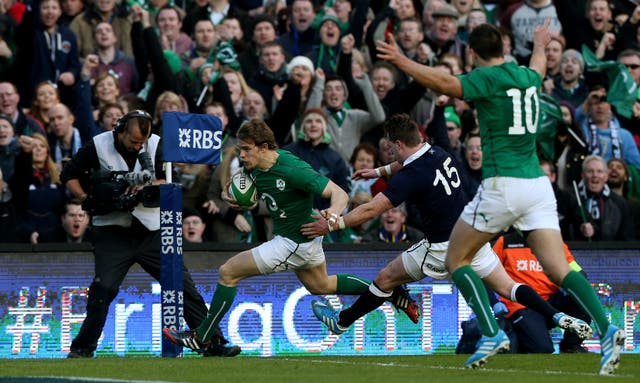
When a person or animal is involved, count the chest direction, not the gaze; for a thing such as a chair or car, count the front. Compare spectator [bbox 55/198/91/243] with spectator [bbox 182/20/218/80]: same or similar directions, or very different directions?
same or similar directions

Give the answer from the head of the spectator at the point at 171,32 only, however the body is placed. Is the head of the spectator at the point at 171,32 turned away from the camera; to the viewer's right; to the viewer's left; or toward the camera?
toward the camera

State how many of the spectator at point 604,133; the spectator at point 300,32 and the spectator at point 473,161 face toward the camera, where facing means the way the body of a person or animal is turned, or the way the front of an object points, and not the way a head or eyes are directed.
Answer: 3

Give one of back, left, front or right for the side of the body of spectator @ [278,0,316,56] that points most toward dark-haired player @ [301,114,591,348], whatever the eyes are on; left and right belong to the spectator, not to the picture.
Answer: front

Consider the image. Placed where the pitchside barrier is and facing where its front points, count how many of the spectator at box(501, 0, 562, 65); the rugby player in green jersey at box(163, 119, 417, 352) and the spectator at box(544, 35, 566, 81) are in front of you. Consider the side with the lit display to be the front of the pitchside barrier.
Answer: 1

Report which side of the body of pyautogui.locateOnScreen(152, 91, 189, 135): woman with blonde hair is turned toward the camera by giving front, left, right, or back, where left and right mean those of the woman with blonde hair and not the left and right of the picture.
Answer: front

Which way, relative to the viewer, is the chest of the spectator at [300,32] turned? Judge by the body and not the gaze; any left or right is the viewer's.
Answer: facing the viewer

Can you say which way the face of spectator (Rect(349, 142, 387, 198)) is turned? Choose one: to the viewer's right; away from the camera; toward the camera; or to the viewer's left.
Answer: toward the camera

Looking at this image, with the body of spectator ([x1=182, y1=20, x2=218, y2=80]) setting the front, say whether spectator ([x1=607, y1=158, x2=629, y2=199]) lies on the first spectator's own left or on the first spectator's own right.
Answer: on the first spectator's own left

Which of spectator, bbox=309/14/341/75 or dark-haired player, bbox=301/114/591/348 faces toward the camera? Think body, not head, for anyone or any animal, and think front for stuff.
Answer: the spectator

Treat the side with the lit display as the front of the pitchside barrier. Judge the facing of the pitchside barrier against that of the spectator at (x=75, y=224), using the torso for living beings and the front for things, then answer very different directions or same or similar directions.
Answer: same or similar directions

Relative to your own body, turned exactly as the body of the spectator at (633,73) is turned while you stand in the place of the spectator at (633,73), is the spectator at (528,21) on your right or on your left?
on your right

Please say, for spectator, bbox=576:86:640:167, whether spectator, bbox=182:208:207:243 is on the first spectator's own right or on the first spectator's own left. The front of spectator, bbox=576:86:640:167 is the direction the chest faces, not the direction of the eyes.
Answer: on the first spectator's own right

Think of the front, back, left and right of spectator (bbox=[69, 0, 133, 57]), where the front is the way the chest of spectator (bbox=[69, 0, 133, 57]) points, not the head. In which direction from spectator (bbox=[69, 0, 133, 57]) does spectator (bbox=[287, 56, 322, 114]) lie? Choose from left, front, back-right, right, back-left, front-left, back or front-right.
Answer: front-left

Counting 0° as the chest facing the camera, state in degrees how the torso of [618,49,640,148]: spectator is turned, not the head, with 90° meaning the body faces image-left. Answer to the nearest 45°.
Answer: approximately 0°

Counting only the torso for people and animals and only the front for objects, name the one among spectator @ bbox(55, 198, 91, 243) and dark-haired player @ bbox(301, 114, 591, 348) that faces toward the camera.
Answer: the spectator

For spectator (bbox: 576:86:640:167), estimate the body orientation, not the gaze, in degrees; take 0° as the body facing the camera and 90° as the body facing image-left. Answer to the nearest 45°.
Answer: approximately 0°

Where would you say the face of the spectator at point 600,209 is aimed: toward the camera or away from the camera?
toward the camera

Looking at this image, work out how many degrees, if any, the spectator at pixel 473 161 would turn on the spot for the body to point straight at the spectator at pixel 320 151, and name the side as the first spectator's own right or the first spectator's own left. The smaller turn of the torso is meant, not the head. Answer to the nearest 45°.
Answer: approximately 90° to the first spectator's own right
